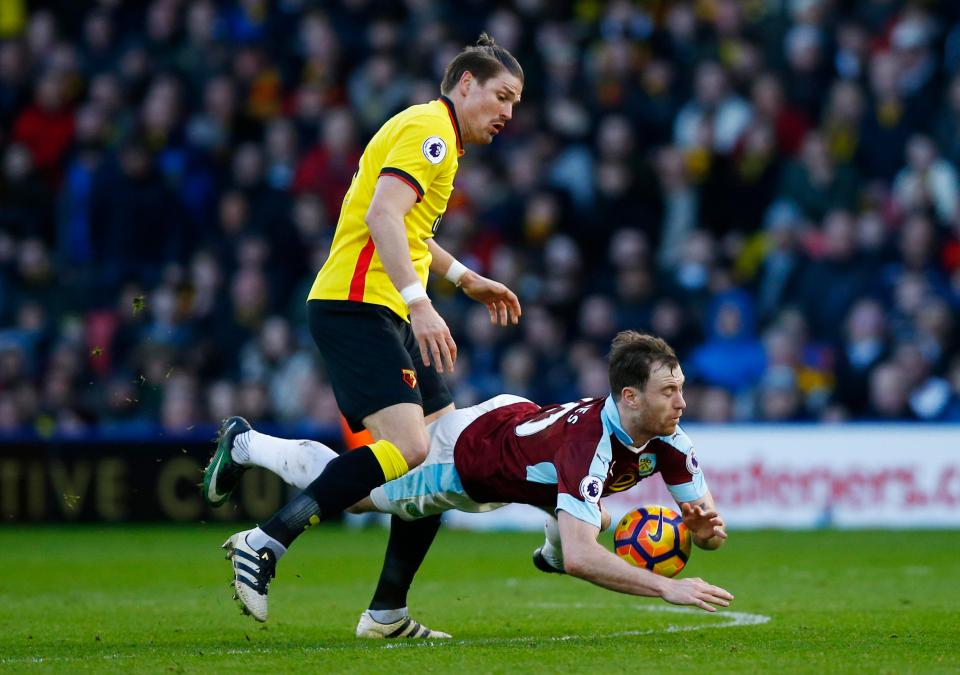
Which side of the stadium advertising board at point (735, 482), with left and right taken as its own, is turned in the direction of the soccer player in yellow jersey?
front

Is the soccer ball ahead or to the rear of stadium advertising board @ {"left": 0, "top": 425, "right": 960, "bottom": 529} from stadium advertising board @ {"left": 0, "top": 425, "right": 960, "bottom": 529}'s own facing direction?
ahead

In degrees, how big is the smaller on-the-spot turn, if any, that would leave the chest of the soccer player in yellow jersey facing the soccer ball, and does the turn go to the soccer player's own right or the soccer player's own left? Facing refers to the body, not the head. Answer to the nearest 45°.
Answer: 0° — they already face it

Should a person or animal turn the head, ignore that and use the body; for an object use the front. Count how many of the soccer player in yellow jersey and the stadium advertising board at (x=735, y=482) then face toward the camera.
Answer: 1

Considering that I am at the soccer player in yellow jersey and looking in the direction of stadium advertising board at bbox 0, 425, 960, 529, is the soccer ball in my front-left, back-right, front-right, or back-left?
front-right

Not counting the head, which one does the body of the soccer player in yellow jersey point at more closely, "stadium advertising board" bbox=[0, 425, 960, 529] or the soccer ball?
the soccer ball

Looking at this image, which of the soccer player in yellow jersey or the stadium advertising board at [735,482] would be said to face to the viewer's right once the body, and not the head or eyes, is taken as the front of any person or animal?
the soccer player in yellow jersey

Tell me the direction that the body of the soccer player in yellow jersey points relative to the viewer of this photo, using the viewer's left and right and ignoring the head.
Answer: facing to the right of the viewer

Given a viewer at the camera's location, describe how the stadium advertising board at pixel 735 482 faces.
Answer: facing the viewer
